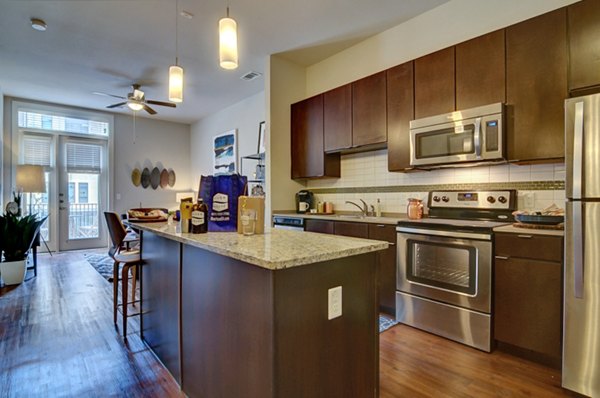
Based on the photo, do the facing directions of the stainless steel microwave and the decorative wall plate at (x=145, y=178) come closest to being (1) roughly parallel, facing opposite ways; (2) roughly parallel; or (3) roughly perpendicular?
roughly perpendicular

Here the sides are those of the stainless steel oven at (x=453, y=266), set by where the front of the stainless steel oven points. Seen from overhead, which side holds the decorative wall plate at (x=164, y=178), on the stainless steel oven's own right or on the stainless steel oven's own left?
on the stainless steel oven's own right

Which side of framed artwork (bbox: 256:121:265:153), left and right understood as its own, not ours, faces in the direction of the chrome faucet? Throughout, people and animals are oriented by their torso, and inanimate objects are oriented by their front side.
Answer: left

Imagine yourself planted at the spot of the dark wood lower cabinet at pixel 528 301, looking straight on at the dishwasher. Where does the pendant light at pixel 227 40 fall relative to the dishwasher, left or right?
left

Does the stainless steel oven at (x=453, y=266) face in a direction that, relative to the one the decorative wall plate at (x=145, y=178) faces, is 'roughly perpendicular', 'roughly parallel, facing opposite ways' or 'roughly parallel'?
roughly perpendicular

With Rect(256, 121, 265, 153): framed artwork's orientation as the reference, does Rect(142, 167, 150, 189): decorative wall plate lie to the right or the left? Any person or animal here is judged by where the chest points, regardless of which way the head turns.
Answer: on its right
